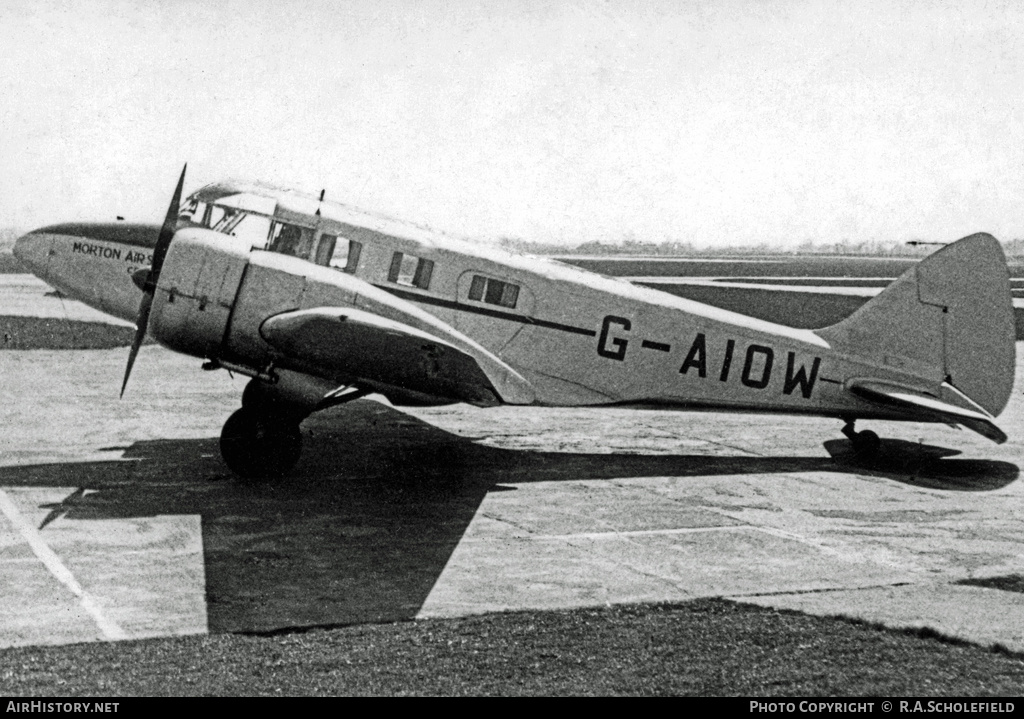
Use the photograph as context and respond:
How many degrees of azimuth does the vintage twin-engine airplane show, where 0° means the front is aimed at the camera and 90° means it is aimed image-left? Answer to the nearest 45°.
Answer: approximately 90°
